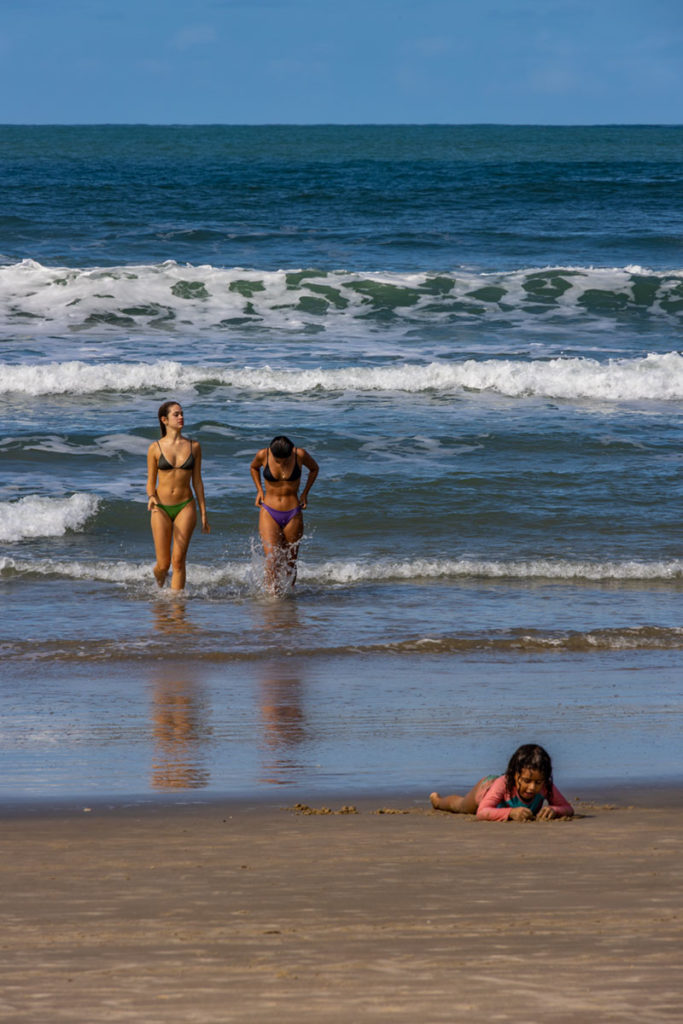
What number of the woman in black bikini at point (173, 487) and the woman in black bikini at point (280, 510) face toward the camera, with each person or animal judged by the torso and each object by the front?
2

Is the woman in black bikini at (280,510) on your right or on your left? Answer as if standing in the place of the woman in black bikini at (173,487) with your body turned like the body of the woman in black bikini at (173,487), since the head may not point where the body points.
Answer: on your left

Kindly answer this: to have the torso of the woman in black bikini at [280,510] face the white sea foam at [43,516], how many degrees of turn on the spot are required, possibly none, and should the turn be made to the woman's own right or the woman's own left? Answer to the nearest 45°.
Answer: approximately 135° to the woman's own right

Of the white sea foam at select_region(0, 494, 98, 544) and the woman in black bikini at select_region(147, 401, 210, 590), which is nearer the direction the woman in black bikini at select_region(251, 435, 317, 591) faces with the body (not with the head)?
the woman in black bikini

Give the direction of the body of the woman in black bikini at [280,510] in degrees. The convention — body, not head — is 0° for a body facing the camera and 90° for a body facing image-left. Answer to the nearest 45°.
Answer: approximately 0°

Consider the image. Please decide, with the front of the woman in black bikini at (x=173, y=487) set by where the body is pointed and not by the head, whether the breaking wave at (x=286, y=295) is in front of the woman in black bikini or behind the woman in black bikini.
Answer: behind

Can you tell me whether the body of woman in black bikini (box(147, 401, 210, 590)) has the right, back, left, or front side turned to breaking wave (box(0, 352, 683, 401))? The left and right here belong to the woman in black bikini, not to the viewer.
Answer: back

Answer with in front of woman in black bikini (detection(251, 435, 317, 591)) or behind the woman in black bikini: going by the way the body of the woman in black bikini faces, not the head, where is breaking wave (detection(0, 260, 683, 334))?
behind
